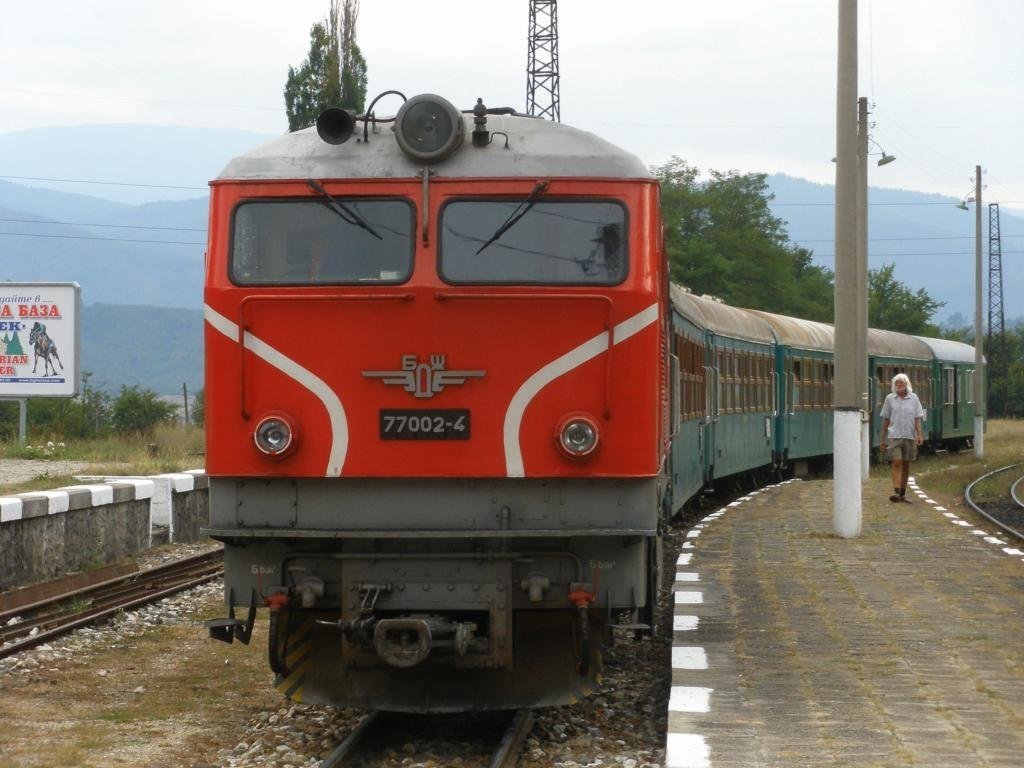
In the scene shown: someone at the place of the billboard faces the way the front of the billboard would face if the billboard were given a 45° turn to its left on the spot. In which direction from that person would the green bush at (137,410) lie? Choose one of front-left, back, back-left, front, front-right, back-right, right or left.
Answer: back-left

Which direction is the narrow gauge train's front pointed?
toward the camera

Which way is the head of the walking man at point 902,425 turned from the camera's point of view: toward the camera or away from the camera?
toward the camera

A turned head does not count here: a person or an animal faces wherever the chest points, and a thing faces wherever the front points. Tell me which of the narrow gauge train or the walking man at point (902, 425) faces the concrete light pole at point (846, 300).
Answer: the walking man

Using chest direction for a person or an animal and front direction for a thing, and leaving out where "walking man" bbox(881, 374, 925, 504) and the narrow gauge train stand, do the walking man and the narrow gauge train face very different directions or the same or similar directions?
same or similar directions

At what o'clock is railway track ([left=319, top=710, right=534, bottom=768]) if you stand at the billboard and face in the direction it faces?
The railway track is roughly at 12 o'clock from the billboard.

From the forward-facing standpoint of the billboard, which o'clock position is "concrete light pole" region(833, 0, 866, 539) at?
The concrete light pole is roughly at 11 o'clock from the billboard.

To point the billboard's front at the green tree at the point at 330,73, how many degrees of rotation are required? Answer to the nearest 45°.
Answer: approximately 135° to its left

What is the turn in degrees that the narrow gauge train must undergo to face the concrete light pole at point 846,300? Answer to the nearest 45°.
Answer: approximately 135° to its left

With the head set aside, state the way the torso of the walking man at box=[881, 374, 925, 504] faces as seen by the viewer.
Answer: toward the camera

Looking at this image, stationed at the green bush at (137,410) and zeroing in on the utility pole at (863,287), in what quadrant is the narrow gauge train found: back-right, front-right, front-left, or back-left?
front-right

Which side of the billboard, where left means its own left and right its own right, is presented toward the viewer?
front

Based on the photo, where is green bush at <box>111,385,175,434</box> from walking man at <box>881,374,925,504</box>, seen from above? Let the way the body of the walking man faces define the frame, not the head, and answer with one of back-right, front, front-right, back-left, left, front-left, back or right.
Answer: back-right
